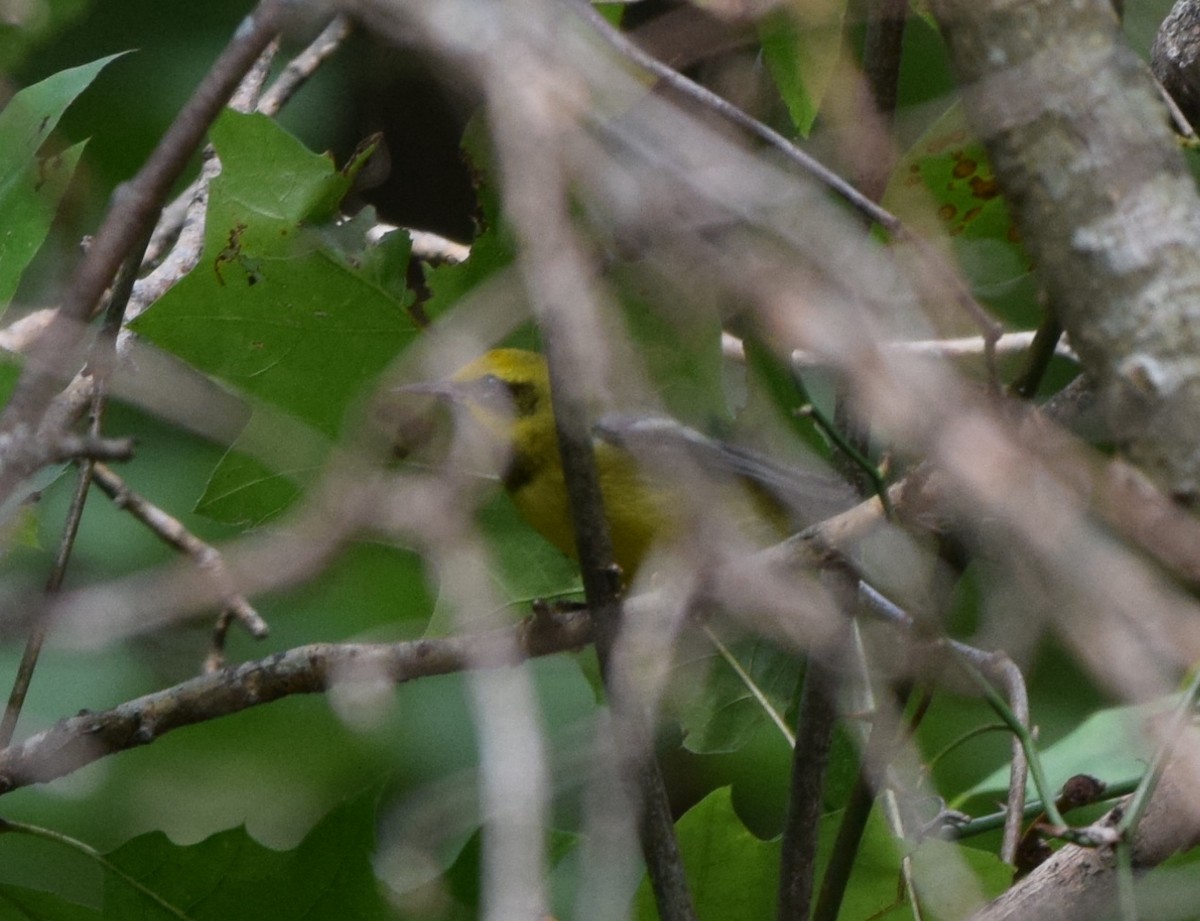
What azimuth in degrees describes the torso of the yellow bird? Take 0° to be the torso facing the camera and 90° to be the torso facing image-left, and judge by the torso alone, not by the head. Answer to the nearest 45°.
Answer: approximately 90°

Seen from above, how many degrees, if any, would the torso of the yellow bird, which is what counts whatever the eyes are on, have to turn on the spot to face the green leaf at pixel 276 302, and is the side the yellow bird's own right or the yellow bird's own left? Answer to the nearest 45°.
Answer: approximately 45° to the yellow bird's own left

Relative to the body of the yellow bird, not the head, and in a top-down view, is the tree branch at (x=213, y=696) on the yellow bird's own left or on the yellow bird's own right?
on the yellow bird's own left

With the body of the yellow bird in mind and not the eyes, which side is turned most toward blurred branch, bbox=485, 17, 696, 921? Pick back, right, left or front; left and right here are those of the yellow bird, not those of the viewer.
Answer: left

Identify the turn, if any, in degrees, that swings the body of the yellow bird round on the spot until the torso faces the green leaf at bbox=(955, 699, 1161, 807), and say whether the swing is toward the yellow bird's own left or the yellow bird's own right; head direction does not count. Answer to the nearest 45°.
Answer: approximately 135° to the yellow bird's own left

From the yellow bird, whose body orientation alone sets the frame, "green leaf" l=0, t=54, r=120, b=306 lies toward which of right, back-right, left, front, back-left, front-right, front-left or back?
front-left
